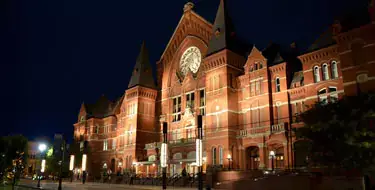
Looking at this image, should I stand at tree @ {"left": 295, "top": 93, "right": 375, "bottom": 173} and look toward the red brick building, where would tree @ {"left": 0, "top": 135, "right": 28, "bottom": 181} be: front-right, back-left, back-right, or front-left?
front-left

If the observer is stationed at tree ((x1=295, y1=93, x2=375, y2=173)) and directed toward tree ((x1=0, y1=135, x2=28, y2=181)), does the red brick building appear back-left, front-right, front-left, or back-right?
front-right

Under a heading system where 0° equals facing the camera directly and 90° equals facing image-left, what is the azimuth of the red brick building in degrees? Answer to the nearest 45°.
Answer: approximately 45°

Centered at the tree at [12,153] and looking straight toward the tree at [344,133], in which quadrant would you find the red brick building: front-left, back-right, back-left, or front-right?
front-left

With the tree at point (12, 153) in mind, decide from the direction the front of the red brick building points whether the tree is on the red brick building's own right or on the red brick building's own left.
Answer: on the red brick building's own right

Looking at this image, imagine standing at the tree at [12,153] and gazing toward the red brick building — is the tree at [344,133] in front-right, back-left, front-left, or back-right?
front-right

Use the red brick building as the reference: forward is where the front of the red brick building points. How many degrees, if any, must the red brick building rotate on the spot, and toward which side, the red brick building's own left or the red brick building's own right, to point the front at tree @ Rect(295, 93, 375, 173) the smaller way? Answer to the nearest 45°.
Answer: approximately 45° to the red brick building's own left
